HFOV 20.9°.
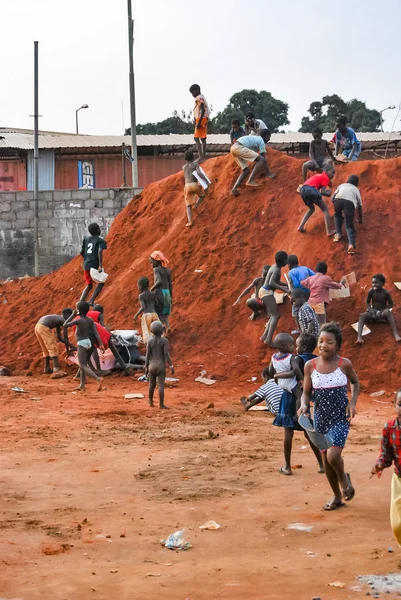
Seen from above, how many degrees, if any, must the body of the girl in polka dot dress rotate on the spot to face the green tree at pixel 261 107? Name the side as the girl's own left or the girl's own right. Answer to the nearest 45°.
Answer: approximately 135° to the girl's own right

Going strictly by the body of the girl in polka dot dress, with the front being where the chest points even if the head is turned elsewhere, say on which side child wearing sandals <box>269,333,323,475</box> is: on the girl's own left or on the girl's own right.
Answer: on the girl's own right

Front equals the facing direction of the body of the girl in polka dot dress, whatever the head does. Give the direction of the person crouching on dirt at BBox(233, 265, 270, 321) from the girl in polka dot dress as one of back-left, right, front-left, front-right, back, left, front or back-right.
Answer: back-right

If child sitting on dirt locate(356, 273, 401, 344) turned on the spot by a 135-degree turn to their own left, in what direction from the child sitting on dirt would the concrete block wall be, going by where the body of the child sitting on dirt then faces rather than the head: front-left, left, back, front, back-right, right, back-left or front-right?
left

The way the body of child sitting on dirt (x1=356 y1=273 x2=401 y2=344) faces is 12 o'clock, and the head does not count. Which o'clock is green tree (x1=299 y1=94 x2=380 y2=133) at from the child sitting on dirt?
The green tree is roughly at 6 o'clock from the child sitting on dirt.

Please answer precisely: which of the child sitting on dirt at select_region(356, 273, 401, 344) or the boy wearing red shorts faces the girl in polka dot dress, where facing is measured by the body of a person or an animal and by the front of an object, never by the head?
the child sitting on dirt

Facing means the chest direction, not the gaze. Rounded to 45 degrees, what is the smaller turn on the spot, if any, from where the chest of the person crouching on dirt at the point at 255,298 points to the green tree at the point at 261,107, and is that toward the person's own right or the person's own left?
approximately 135° to the person's own right

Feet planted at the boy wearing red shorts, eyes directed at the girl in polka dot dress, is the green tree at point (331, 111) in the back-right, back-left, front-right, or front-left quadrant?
back-left

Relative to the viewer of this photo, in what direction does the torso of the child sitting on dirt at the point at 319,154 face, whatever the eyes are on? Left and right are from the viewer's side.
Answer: facing the viewer and to the left of the viewer

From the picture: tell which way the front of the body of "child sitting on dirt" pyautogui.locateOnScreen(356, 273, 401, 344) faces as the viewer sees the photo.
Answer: toward the camera

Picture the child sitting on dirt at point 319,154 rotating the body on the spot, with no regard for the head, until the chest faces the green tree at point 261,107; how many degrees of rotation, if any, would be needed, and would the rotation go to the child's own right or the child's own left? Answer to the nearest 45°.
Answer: approximately 135° to the child's own right
